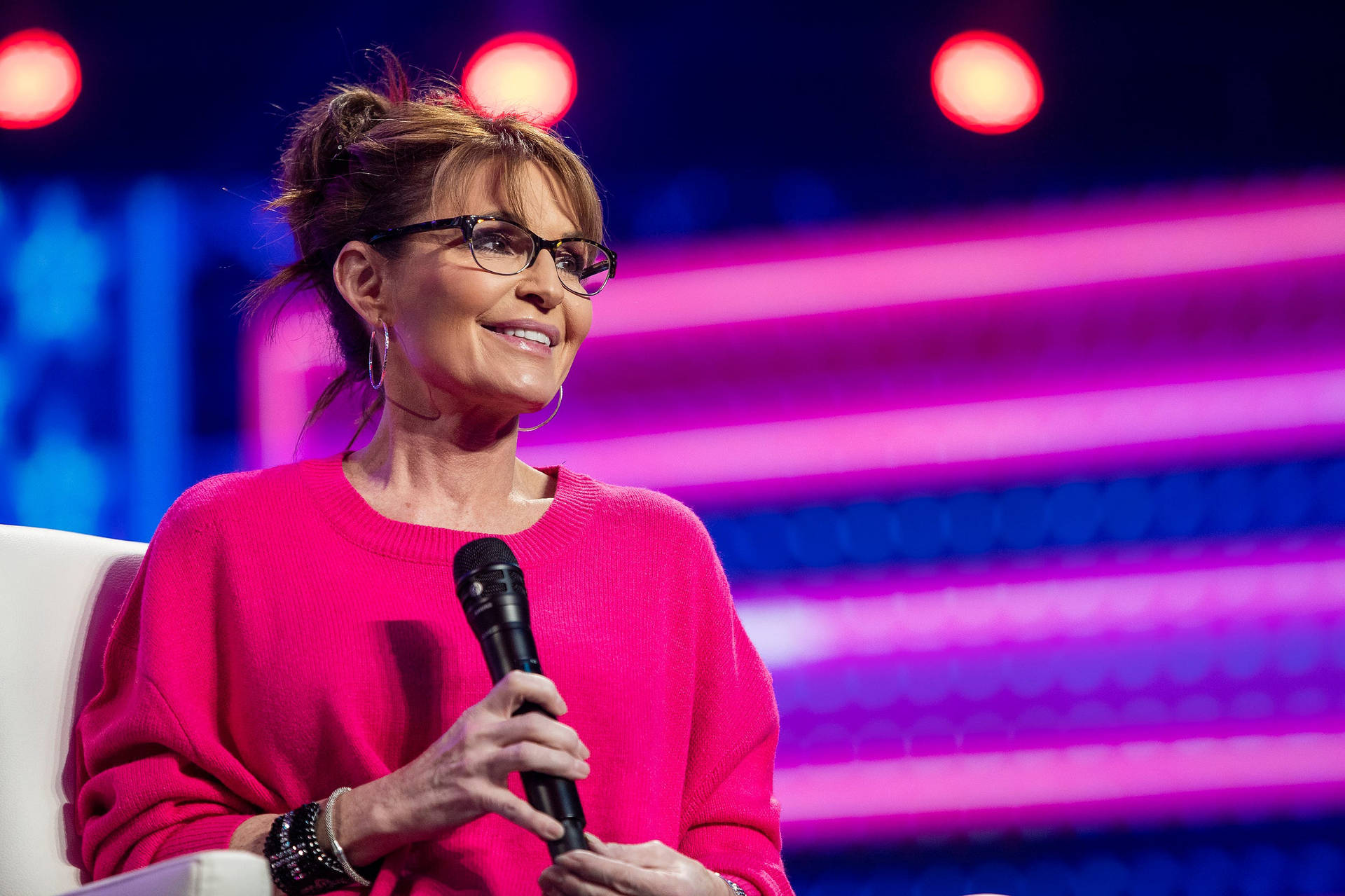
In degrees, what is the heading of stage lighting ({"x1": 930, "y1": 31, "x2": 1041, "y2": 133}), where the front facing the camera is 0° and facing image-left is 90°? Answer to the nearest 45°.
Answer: approximately 0°

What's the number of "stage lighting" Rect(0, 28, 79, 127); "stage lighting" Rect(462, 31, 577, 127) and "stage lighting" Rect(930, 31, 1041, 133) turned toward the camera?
3

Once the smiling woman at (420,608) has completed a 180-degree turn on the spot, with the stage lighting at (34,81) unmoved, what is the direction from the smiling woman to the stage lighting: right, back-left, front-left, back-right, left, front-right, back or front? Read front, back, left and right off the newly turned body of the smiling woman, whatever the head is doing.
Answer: front

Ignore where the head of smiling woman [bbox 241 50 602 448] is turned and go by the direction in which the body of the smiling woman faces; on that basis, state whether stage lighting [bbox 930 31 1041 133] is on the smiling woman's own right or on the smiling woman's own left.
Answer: on the smiling woman's own left

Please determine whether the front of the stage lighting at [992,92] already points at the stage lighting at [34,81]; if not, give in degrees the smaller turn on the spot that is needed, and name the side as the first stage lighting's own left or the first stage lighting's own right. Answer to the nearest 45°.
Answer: approximately 90° to the first stage lighting's own right

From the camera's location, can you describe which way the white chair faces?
facing the viewer and to the right of the viewer

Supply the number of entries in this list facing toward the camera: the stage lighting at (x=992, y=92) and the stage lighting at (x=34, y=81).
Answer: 2

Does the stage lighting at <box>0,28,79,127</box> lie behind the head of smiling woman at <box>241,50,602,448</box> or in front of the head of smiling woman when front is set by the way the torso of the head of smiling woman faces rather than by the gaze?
behind
